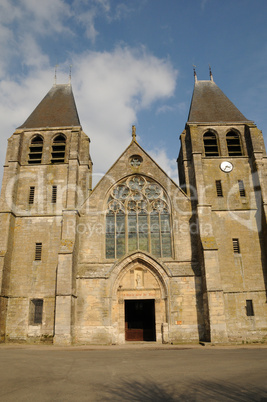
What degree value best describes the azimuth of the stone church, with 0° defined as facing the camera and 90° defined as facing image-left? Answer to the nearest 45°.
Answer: approximately 0°
